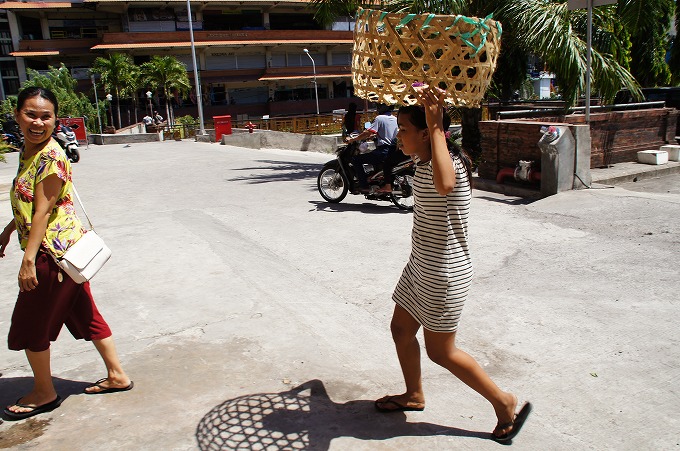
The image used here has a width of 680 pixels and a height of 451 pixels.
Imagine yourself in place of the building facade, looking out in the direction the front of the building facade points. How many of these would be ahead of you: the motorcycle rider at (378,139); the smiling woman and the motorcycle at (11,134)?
3

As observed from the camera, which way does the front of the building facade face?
facing the viewer

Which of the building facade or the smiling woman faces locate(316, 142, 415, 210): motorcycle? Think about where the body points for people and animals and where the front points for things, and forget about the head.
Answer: the building facade

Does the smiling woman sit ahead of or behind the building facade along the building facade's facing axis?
ahead

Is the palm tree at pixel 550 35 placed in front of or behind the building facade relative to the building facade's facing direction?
in front

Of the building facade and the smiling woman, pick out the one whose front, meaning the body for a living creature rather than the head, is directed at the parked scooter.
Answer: the building facade

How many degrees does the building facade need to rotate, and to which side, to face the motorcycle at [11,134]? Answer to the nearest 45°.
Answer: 0° — it already faces it
